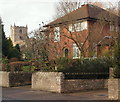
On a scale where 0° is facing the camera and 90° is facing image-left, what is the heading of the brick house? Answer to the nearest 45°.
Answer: approximately 45°

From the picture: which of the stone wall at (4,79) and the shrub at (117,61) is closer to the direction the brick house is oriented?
the stone wall

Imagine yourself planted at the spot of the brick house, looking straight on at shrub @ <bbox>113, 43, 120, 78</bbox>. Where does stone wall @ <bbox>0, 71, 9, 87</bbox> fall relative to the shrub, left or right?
right

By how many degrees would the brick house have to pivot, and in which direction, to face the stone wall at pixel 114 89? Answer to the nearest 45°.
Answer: approximately 45° to its left

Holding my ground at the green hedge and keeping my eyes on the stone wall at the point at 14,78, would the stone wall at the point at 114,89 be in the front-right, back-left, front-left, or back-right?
back-left

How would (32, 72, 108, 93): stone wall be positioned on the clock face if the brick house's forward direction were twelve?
The stone wall is roughly at 11 o'clock from the brick house.

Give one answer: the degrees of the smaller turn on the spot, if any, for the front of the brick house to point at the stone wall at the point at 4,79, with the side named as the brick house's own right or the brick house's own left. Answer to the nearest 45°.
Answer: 0° — it already faces it
